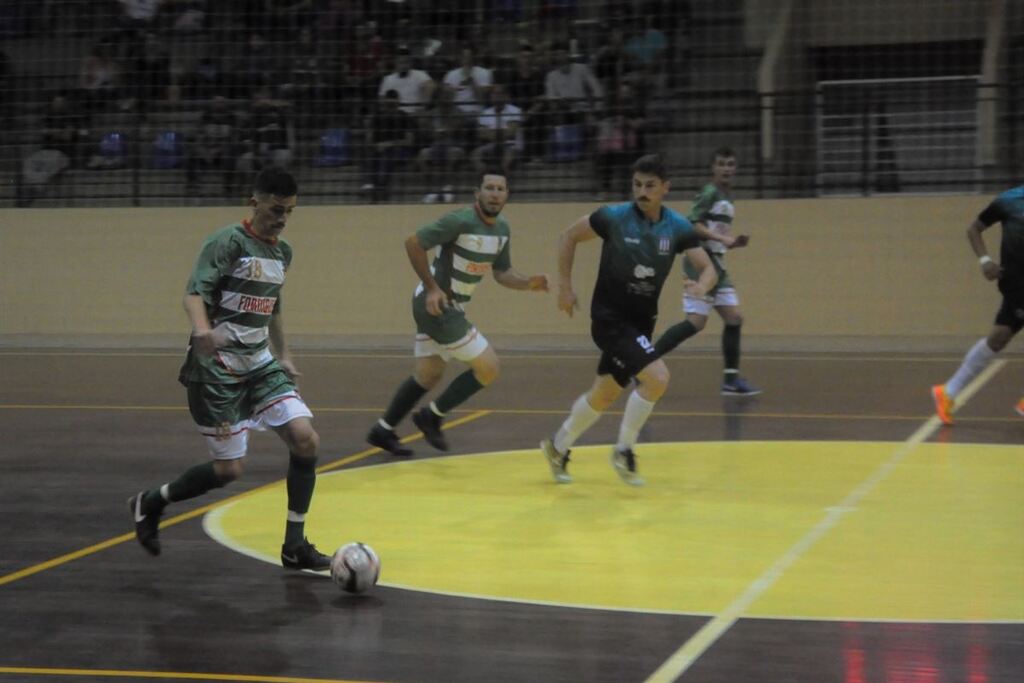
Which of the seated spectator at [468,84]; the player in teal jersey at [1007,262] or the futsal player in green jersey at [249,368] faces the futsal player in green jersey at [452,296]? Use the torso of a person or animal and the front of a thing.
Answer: the seated spectator

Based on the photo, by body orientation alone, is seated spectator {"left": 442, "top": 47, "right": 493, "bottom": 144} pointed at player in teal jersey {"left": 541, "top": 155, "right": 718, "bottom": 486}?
yes

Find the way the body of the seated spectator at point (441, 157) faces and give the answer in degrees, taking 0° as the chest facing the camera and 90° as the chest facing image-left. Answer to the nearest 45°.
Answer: approximately 0°

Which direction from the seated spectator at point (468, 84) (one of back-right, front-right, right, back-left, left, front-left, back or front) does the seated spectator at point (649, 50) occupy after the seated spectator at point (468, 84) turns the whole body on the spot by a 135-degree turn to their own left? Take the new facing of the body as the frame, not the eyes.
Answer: front-right

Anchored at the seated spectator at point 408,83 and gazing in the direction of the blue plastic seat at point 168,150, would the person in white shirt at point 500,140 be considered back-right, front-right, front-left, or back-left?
back-left

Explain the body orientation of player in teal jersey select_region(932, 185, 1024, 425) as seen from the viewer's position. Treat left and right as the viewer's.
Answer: facing to the right of the viewer

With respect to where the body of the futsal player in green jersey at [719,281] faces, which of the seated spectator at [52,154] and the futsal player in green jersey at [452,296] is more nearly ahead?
the futsal player in green jersey

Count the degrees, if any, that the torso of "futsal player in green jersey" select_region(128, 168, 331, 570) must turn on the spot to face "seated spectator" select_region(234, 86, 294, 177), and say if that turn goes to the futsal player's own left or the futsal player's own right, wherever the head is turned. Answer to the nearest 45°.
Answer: approximately 135° to the futsal player's own left

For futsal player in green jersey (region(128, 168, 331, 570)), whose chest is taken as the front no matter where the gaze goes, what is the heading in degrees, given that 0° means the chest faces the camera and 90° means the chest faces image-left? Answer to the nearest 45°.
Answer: approximately 315°

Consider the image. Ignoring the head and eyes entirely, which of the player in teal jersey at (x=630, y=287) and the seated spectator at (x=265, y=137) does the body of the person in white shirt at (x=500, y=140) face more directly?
the player in teal jersey
